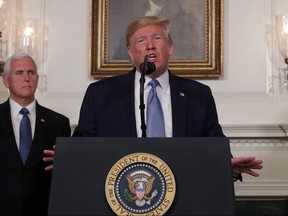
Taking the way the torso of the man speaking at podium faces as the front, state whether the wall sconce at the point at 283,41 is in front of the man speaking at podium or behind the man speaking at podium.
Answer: behind

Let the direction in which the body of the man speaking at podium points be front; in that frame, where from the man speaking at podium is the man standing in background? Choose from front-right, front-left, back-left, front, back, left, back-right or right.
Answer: back-right

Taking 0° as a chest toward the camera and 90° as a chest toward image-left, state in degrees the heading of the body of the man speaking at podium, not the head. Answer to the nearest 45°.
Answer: approximately 0°

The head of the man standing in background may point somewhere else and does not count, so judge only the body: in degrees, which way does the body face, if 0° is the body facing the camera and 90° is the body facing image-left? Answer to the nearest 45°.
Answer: approximately 0°

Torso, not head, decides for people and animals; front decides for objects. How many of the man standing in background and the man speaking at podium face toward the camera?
2

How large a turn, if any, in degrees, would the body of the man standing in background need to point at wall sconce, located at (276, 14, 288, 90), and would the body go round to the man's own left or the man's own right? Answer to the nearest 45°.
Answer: approximately 90° to the man's own left
